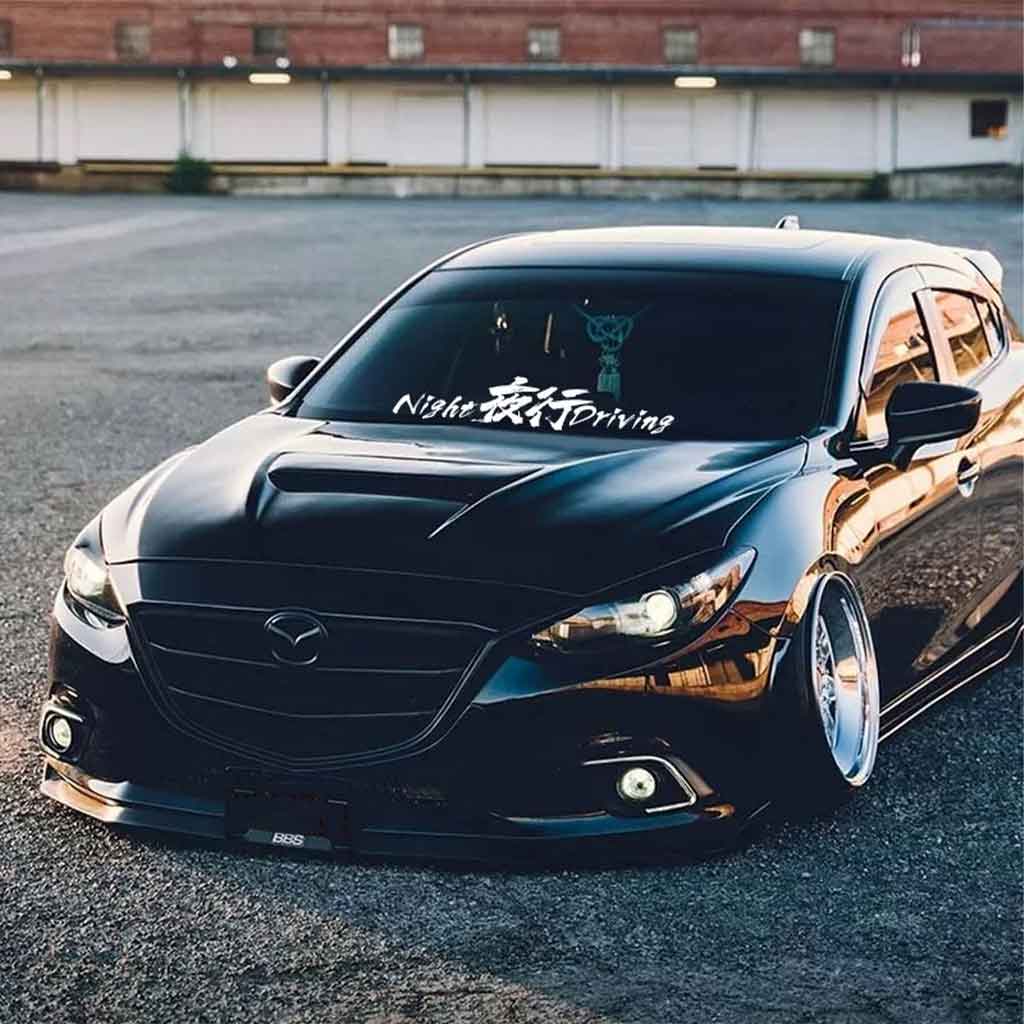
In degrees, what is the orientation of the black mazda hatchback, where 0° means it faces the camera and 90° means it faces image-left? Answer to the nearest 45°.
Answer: approximately 45°
